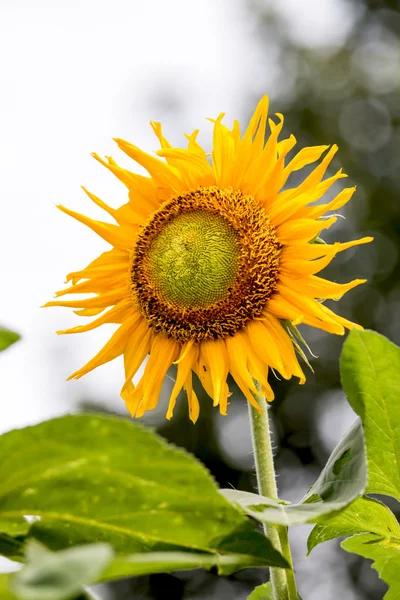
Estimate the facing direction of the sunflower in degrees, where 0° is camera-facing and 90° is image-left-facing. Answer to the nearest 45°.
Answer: approximately 0°
